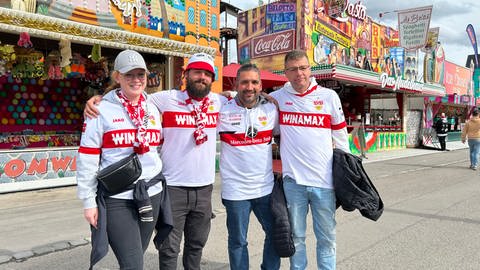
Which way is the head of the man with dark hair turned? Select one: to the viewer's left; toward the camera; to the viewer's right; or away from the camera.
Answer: toward the camera

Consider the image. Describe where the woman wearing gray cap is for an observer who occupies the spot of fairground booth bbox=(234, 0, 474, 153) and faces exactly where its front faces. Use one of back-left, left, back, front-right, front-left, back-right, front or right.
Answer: front-right

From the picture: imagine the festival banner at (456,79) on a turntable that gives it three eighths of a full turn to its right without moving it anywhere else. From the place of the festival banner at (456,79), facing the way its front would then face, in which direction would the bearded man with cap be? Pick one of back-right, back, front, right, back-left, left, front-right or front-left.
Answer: left

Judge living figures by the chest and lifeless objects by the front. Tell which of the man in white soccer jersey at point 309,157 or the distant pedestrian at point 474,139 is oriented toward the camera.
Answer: the man in white soccer jersey

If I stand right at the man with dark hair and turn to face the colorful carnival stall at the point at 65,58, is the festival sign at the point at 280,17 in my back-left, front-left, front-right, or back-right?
front-right

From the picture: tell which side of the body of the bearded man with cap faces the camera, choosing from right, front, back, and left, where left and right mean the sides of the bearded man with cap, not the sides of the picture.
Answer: front

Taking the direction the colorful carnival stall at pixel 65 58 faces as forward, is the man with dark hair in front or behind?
in front

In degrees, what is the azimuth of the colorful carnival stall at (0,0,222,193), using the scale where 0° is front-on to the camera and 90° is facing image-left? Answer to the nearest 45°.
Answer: approximately 315°

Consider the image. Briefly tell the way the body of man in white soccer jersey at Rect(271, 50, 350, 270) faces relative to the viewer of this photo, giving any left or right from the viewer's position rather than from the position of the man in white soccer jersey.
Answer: facing the viewer

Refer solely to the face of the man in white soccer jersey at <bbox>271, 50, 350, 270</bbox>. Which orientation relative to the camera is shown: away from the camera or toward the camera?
toward the camera

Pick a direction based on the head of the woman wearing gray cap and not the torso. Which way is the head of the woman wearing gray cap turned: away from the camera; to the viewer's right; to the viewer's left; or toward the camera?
toward the camera

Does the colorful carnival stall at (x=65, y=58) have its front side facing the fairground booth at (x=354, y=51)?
no

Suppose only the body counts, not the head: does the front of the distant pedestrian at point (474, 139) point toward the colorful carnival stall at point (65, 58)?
no
